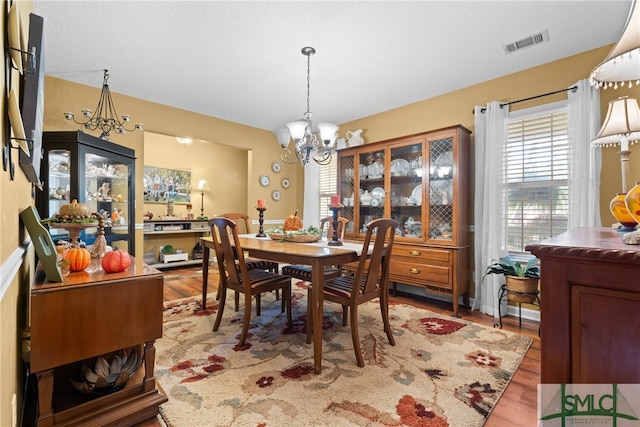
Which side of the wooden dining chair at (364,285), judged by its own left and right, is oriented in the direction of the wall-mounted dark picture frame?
left

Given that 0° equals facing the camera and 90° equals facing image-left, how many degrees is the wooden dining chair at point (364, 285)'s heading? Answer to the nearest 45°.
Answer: approximately 135°

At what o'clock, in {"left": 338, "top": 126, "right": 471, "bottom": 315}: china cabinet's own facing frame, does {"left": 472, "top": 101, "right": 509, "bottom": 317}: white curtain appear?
The white curtain is roughly at 8 o'clock from the china cabinet.

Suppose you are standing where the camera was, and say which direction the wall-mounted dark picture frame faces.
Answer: facing to the right of the viewer

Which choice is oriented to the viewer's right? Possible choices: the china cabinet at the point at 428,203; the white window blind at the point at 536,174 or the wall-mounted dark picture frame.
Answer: the wall-mounted dark picture frame

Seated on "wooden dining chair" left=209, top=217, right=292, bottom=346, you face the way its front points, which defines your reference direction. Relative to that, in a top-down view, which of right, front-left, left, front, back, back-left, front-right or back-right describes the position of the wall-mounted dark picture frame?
back

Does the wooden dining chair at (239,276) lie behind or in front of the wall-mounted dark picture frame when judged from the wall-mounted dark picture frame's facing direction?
in front

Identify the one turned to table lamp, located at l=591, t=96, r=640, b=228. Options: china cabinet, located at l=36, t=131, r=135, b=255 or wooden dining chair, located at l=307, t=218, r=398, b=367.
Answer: the china cabinet

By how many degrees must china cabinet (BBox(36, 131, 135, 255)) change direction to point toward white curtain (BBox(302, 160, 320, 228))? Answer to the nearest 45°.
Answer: approximately 45° to its left

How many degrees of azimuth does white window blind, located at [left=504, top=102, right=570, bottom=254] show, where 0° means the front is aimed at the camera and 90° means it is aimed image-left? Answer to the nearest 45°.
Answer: approximately 45°

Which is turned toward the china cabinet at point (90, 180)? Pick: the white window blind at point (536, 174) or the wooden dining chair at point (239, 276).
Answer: the white window blind

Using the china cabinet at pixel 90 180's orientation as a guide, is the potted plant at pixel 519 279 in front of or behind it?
in front

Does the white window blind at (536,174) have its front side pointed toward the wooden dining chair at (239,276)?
yes

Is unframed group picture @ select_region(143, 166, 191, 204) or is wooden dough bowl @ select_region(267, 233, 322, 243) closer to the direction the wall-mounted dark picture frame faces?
the wooden dough bowl
